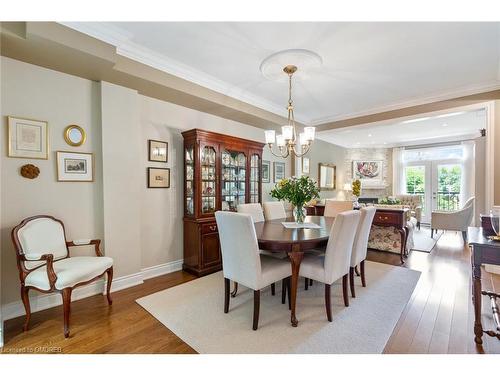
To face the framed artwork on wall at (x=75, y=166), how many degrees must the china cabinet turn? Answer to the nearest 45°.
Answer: approximately 90° to its right

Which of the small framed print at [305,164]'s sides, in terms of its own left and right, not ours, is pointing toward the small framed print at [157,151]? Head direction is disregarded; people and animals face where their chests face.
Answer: right

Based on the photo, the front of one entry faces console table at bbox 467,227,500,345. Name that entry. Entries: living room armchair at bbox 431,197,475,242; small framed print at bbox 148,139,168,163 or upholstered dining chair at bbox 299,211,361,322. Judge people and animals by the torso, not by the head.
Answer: the small framed print

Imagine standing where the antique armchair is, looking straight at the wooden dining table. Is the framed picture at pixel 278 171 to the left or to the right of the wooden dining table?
left

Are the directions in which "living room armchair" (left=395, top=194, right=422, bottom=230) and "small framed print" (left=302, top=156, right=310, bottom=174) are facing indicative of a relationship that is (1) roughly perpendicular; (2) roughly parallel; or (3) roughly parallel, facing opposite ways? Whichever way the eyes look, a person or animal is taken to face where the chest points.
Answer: roughly perpendicular

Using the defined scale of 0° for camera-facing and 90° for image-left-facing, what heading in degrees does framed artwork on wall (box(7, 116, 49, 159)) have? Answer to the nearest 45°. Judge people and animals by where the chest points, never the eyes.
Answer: approximately 315°

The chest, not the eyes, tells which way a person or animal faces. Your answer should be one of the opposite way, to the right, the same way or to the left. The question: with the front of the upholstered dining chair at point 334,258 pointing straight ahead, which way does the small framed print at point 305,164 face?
the opposite way

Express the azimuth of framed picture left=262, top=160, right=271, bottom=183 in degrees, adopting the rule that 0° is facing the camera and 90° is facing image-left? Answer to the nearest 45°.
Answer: approximately 315°

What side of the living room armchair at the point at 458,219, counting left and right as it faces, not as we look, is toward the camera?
left

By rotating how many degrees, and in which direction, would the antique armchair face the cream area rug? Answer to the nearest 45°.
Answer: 0° — it already faces it

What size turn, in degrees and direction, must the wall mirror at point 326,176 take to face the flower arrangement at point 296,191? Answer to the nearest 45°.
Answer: approximately 45° to its right

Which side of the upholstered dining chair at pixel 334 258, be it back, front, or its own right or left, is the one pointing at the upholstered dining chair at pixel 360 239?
right

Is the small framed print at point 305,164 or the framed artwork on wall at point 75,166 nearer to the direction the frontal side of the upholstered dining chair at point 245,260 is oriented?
the small framed print

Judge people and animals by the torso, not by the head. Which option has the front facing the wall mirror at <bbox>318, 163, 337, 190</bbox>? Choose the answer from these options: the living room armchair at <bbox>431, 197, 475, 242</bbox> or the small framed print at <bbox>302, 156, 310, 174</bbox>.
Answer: the living room armchair

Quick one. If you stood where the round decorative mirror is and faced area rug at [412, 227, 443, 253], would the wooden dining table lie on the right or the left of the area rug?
right

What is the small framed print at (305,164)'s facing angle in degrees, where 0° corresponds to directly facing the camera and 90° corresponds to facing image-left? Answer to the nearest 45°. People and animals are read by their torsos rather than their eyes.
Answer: approximately 315°
